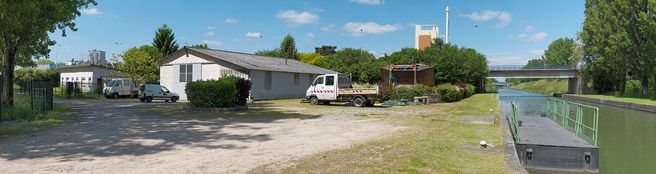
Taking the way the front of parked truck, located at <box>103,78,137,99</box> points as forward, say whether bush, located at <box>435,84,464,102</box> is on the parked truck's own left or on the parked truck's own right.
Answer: on the parked truck's own left

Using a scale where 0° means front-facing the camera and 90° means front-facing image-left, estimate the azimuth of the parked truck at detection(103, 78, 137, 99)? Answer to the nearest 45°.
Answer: approximately 45°

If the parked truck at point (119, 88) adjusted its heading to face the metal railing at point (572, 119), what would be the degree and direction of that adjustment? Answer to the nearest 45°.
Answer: approximately 90° to its left

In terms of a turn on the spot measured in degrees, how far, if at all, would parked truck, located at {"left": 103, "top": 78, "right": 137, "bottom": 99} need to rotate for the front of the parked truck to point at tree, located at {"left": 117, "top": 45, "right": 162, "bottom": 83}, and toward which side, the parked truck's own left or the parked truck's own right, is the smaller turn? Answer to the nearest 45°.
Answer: approximately 135° to the parked truck's own right

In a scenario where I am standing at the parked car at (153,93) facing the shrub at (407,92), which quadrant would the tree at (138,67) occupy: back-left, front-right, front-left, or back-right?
back-left
